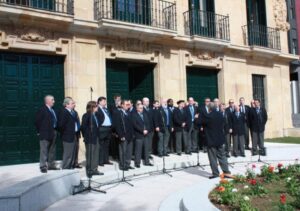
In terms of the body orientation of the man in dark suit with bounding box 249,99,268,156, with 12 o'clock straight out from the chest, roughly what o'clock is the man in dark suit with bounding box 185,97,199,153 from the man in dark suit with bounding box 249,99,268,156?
the man in dark suit with bounding box 185,97,199,153 is roughly at 2 o'clock from the man in dark suit with bounding box 249,99,268,156.

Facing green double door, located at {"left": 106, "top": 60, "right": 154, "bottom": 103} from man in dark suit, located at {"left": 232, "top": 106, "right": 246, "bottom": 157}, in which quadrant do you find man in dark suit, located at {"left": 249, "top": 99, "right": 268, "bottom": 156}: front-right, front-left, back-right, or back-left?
back-right

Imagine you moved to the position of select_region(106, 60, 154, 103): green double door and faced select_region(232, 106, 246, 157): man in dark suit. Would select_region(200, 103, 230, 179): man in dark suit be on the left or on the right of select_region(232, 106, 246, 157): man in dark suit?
right

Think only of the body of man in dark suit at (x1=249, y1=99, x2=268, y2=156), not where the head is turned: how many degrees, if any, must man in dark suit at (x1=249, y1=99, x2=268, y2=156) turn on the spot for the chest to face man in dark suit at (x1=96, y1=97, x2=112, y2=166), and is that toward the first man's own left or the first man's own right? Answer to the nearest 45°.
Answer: approximately 45° to the first man's own right

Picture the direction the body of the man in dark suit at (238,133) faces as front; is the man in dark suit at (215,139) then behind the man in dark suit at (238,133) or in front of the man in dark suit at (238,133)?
in front

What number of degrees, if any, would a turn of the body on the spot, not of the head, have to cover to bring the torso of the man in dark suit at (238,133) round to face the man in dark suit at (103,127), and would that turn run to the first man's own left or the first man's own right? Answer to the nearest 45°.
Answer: approximately 45° to the first man's own right

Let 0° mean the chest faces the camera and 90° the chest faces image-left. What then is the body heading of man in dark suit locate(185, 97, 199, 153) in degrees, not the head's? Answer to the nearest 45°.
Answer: approximately 0°

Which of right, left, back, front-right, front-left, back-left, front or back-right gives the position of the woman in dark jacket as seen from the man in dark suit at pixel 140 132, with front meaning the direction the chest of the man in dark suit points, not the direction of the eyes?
right

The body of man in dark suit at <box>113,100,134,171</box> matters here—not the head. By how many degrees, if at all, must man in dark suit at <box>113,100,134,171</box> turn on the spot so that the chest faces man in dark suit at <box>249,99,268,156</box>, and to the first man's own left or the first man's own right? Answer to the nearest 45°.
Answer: approximately 90° to the first man's own left
